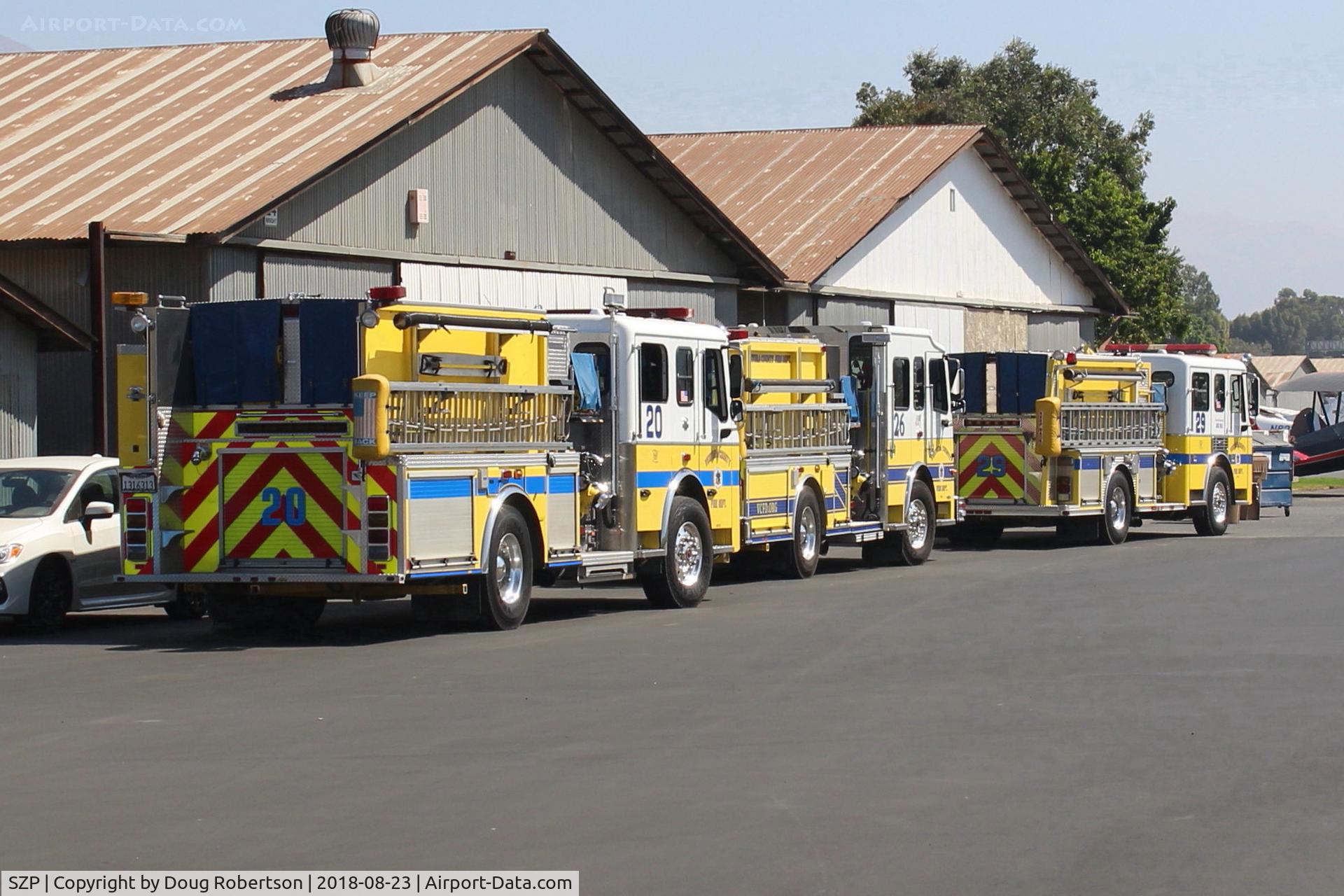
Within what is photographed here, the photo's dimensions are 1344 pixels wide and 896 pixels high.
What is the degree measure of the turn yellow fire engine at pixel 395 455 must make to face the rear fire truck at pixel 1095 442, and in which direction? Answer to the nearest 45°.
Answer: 0° — it already faces it

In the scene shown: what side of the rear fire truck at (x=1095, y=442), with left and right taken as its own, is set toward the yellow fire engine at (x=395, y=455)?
back

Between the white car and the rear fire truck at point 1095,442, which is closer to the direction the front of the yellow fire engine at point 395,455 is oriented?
the rear fire truck

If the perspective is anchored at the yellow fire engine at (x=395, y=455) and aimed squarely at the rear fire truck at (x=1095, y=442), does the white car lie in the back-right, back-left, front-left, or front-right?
back-left

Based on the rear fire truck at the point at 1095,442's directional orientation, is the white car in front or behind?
behind

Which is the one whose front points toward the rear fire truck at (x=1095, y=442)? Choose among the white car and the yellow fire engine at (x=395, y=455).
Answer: the yellow fire engine

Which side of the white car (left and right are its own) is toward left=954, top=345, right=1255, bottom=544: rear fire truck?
back

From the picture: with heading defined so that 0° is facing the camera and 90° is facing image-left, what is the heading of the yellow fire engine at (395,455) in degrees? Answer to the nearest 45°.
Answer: approximately 225°

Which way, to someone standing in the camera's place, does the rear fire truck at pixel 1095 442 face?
facing away from the viewer and to the right of the viewer

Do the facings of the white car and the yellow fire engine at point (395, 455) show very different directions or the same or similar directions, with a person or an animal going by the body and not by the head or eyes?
very different directions
